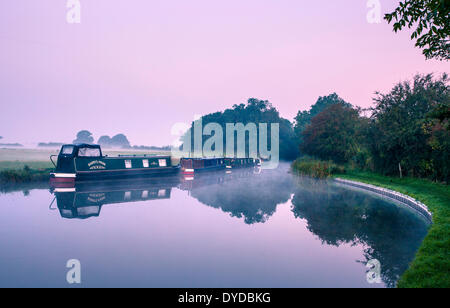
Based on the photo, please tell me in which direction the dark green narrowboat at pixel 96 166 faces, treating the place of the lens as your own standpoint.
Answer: facing away from the viewer and to the right of the viewer

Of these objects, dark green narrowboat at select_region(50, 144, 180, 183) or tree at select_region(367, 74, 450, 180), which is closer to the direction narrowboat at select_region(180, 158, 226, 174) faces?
the tree

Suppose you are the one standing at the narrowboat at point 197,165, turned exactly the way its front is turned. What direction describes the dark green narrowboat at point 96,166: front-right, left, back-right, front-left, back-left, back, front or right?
back

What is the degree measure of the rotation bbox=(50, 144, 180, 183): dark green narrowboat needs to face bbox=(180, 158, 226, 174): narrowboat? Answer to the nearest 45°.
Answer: approximately 45° to its right

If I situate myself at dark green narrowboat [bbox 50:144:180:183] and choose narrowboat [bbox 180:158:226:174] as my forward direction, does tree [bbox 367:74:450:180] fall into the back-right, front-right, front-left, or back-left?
front-right

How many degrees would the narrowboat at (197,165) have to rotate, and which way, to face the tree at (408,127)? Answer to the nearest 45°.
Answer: approximately 90° to its right

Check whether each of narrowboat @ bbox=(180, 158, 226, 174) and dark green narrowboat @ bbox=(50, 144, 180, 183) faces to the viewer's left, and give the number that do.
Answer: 0

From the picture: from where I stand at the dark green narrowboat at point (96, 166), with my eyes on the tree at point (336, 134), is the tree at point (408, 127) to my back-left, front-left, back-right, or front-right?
front-right

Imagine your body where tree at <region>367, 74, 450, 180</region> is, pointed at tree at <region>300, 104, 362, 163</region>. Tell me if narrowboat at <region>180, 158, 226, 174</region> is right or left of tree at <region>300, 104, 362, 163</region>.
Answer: left
